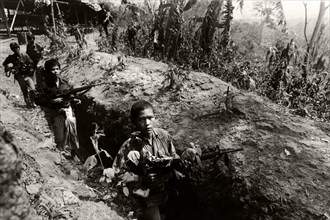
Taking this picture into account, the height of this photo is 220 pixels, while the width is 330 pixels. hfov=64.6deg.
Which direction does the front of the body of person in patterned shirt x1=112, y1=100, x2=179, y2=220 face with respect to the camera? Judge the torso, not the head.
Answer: toward the camera

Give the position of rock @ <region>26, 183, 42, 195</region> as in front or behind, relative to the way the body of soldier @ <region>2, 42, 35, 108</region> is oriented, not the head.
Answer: in front

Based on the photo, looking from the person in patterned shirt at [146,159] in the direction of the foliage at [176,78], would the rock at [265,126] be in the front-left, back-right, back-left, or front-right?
front-right

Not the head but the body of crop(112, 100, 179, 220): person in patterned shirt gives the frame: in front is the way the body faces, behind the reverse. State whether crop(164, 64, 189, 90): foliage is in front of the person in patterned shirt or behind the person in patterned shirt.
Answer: behind

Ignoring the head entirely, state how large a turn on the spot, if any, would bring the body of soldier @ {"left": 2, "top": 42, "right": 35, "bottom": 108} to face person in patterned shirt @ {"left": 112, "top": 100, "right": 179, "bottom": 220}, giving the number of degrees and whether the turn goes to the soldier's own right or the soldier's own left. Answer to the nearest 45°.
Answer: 0° — they already face them

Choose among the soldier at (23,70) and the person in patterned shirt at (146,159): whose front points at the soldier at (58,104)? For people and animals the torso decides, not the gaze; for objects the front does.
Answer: the soldier at (23,70)

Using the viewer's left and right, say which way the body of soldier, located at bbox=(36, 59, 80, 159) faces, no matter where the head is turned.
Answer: facing the viewer and to the right of the viewer

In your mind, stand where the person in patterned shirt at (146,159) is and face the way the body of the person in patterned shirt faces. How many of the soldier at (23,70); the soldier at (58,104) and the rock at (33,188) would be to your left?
0

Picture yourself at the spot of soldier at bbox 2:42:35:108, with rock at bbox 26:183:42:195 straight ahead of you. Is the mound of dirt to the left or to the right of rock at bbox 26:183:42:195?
left

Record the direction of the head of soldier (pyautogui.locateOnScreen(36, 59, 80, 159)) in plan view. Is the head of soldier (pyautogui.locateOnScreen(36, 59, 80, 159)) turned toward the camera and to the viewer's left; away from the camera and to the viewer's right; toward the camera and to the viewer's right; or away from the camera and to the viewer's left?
toward the camera and to the viewer's right

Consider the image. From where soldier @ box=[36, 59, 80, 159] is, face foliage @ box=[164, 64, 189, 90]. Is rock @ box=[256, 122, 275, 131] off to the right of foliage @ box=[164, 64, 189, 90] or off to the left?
right

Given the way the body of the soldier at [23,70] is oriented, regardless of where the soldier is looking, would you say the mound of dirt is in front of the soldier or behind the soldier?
in front

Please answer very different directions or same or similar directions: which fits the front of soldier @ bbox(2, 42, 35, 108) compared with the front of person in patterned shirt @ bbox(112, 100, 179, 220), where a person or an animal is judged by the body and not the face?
same or similar directions

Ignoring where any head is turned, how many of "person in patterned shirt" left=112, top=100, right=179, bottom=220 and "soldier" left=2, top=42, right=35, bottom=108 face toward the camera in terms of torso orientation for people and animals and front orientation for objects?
2

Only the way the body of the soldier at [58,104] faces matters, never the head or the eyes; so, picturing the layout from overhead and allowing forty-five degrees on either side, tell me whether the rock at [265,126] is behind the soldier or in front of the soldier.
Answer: in front

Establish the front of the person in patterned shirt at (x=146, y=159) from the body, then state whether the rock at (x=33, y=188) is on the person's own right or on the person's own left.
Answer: on the person's own right

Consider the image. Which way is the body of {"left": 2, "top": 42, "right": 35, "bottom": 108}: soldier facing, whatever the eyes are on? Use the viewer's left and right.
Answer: facing the viewer

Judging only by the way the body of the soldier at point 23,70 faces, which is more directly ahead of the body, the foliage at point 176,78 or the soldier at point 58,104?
the soldier
